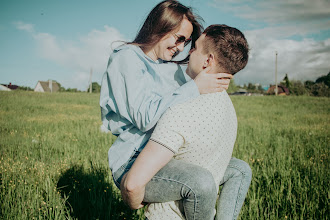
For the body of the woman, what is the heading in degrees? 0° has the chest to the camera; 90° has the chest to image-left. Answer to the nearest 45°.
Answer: approximately 270°
